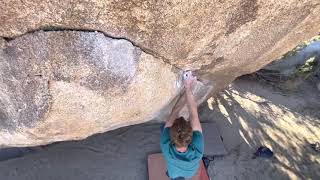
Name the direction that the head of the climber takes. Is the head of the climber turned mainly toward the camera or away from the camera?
away from the camera

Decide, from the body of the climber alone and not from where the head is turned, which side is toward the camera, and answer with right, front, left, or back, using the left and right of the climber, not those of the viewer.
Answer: back
